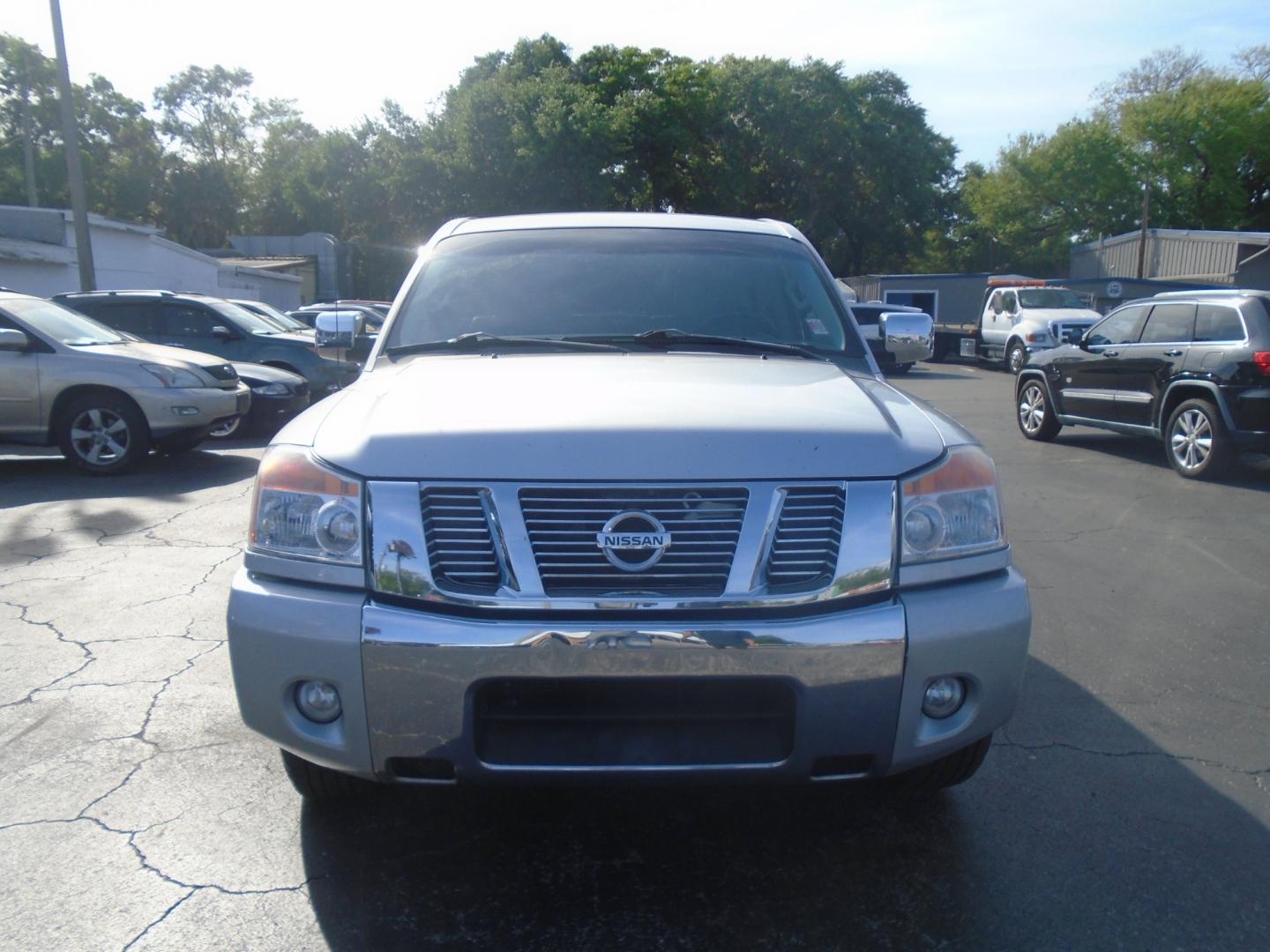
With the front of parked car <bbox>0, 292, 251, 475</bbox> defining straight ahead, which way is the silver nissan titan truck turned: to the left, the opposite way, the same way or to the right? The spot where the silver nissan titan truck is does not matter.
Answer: to the right

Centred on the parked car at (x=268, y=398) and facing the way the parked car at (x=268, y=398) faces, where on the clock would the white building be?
The white building is roughly at 7 o'clock from the parked car.

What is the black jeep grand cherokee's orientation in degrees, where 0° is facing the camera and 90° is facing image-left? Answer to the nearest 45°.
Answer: approximately 135°

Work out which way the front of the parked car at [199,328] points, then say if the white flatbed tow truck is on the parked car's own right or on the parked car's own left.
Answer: on the parked car's own left

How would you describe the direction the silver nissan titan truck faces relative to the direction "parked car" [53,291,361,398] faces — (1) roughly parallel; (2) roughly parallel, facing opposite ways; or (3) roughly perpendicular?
roughly perpendicular

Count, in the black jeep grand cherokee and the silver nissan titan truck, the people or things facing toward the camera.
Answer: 1

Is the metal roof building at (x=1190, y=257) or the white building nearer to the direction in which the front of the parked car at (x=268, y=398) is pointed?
the metal roof building

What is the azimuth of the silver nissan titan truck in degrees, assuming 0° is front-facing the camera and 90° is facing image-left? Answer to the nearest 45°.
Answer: approximately 0°

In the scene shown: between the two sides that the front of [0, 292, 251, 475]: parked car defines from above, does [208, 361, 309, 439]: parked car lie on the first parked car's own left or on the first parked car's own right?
on the first parked car's own left
